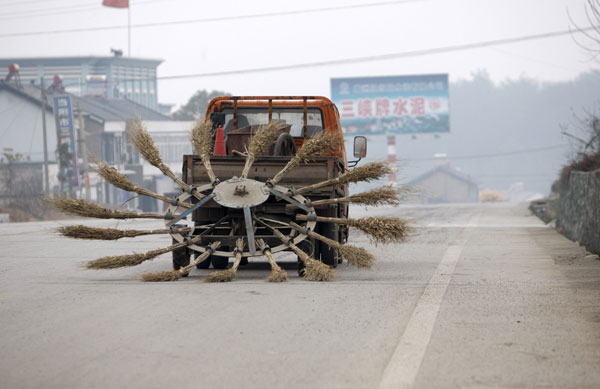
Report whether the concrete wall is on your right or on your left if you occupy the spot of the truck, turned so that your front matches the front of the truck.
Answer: on your right

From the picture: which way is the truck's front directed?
away from the camera
